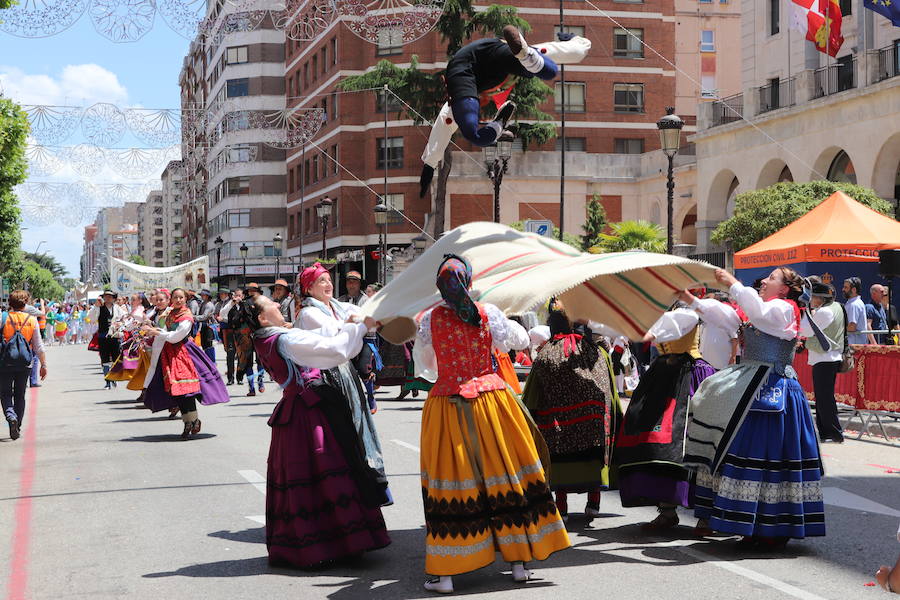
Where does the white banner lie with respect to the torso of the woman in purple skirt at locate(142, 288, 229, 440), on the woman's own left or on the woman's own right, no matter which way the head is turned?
on the woman's own right

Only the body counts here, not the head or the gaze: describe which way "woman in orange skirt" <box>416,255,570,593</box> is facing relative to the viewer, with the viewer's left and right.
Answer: facing away from the viewer

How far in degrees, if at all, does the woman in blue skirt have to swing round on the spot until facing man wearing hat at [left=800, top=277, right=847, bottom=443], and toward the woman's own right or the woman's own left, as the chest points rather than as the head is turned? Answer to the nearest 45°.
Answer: approximately 90° to the woman's own right

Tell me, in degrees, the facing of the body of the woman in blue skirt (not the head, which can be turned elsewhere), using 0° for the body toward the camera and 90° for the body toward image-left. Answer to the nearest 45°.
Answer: approximately 90°

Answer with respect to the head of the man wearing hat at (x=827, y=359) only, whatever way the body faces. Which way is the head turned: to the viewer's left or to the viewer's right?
to the viewer's left

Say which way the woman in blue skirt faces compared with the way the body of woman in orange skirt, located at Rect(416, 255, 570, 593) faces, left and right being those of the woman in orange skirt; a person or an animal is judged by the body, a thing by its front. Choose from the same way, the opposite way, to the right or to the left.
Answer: to the left

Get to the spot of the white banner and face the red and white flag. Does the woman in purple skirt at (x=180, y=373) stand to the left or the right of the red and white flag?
right

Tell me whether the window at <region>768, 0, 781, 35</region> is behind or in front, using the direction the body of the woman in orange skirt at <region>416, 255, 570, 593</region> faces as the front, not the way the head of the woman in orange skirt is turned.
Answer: in front

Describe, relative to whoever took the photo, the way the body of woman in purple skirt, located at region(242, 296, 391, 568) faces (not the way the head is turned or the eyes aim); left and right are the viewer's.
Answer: facing to the right of the viewer

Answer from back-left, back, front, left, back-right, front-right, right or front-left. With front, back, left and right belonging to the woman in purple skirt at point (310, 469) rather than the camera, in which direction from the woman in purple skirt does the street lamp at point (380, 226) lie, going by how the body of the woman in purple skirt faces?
left

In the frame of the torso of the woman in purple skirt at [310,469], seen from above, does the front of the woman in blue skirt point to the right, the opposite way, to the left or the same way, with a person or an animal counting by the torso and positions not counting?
the opposite way

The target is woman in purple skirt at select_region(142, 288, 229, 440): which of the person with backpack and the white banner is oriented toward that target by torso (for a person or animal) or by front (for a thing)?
the white banner
